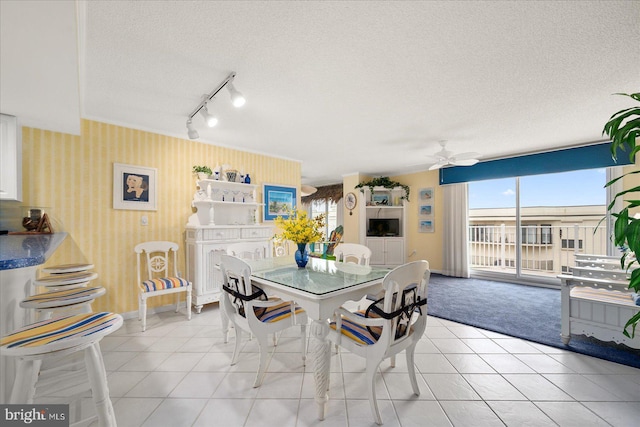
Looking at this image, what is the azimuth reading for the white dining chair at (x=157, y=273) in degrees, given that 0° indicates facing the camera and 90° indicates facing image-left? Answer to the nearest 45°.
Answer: approximately 315°

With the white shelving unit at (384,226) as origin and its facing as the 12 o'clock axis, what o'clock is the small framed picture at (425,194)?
The small framed picture is roughly at 9 o'clock from the white shelving unit.

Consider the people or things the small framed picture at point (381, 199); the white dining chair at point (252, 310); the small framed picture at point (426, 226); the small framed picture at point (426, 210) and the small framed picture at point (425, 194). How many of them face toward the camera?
4

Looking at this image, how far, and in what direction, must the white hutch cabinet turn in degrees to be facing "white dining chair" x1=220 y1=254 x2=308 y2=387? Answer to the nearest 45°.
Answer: approximately 45° to its right

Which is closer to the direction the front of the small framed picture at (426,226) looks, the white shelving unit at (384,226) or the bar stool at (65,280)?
the bar stool

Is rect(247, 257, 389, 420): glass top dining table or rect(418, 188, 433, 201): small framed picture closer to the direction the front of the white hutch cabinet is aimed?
the glass top dining table

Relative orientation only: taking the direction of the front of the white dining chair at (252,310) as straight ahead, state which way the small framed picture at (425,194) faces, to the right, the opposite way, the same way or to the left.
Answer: the opposite way

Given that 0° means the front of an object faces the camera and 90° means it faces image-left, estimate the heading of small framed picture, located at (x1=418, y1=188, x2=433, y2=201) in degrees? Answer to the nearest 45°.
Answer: approximately 0°

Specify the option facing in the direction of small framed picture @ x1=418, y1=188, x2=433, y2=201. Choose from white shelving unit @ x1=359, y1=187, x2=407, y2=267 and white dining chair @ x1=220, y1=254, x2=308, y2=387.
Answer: the white dining chair

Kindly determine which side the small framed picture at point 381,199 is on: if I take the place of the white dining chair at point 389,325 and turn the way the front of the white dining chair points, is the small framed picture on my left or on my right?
on my right

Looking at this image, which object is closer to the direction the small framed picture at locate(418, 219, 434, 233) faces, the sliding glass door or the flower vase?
the flower vase

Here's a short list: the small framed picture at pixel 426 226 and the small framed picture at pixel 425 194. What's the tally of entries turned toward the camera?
2

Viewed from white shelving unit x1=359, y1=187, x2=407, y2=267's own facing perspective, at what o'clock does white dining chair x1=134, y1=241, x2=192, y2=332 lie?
The white dining chair is roughly at 1 o'clock from the white shelving unit.
